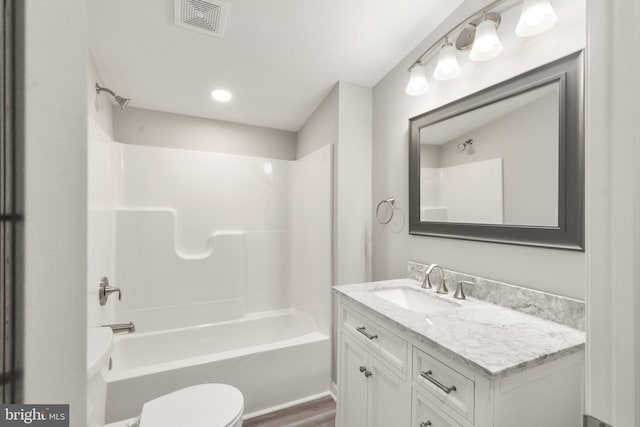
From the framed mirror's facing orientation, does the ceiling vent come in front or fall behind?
in front

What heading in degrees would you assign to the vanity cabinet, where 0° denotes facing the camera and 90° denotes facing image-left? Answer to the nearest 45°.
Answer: approximately 45°

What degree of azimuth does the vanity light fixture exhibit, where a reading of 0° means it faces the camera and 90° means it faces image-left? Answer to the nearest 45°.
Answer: approximately 45°

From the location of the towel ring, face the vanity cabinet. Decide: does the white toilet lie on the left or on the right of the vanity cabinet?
right

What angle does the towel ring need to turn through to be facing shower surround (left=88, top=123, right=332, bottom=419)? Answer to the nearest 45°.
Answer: approximately 45° to its right

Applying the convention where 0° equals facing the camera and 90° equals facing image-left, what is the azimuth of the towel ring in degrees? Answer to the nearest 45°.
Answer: approximately 45°
